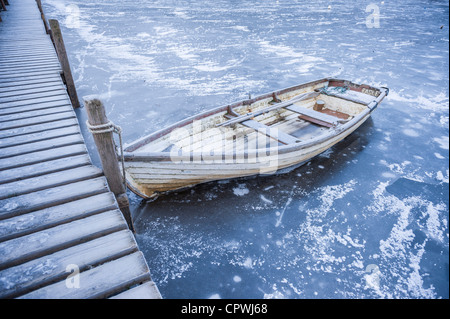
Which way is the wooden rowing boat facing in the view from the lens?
facing the viewer and to the left of the viewer
